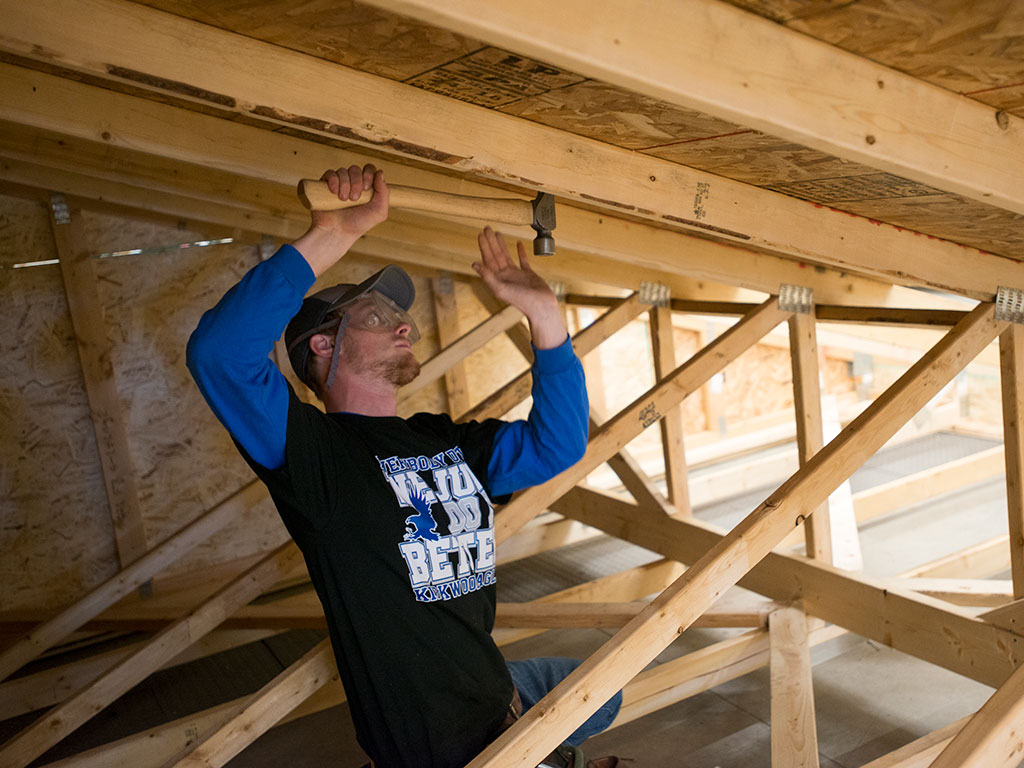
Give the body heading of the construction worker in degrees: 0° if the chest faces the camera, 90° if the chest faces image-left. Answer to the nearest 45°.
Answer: approximately 315°

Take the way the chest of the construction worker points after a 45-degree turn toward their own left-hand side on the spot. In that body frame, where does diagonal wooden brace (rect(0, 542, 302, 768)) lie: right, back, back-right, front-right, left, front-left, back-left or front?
back-left

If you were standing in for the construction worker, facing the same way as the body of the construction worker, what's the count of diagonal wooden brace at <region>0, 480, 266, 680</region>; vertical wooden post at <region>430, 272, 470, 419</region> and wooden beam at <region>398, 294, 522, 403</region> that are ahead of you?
0

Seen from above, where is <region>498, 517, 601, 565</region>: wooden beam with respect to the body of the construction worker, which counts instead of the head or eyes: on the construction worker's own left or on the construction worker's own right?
on the construction worker's own left

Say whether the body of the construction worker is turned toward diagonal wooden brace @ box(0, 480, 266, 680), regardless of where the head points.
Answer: no

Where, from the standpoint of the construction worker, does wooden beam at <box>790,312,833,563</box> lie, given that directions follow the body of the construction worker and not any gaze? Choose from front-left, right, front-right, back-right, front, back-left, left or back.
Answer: left

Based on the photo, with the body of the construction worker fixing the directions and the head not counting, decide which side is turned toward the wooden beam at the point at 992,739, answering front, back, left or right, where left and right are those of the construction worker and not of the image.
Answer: front

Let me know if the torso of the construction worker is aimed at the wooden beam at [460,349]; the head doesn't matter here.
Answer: no
